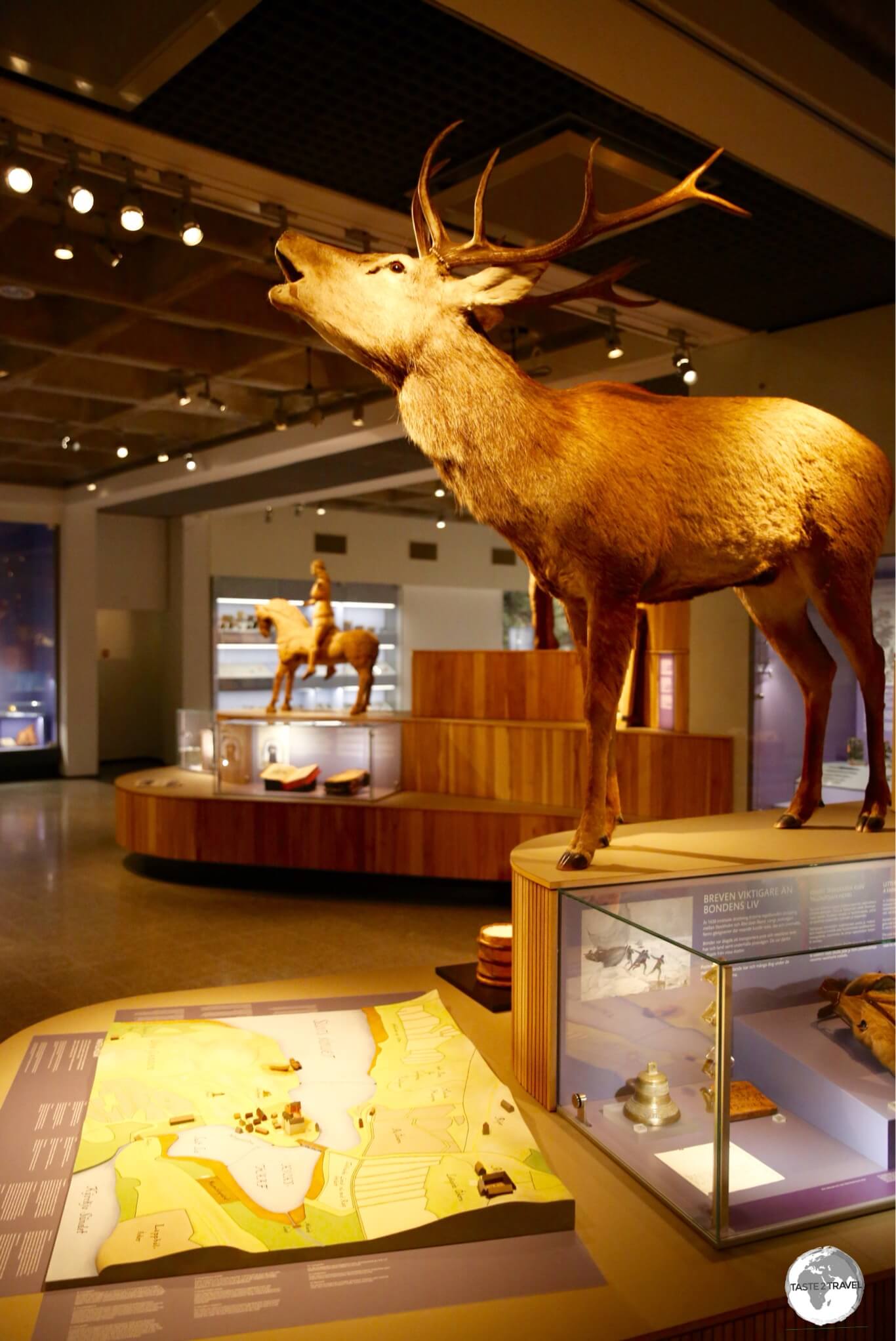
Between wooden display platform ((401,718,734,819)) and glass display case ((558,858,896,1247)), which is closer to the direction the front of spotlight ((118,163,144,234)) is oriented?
the glass display case

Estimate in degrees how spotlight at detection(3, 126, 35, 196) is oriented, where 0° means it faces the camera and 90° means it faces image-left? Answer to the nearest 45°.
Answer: approximately 315°

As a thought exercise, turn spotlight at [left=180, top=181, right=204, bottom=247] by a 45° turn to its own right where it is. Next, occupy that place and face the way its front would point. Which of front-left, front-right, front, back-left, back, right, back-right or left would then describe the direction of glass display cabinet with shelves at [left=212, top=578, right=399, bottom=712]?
back

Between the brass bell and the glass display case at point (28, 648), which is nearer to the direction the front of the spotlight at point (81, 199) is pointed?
the brass bell

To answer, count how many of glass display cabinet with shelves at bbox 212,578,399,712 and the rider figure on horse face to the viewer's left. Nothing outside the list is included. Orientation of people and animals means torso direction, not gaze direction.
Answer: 1

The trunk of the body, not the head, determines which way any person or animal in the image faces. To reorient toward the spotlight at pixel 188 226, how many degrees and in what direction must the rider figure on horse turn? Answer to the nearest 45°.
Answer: approximately 90° to its left

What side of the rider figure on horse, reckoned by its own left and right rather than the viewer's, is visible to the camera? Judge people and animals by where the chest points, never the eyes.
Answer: left

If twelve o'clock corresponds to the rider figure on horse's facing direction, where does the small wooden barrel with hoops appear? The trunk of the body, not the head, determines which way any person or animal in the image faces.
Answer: The small wooden barrel with hoops is roughly at 9 o'clock from the rider figure on horse.

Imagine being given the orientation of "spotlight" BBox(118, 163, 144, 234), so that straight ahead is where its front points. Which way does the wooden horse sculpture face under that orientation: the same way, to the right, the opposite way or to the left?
to the right
